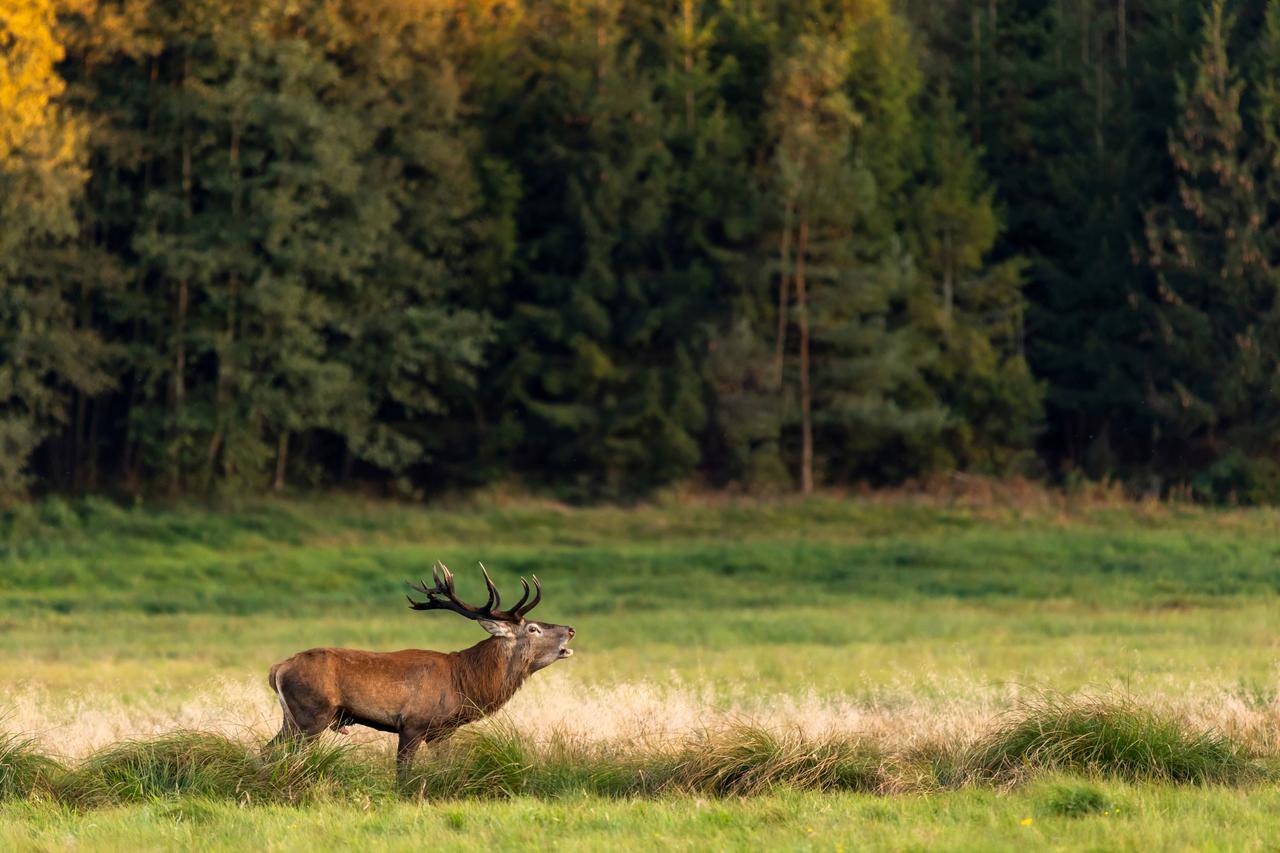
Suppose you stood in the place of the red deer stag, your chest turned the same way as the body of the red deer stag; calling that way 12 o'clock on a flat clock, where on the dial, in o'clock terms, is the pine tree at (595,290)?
The pine tree is roughly at 9 o'clock from the red deer stag.

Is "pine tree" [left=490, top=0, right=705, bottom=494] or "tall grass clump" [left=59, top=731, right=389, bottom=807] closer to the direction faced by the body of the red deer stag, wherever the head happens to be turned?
the pine tree

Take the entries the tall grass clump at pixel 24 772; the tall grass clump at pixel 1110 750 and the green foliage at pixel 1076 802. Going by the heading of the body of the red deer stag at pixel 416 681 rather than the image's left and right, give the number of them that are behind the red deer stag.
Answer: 1

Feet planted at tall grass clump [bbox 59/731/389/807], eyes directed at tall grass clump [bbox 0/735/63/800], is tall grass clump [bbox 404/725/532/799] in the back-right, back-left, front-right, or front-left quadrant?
back-right

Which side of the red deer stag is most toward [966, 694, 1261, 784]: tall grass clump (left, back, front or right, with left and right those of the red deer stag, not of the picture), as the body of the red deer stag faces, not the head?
front

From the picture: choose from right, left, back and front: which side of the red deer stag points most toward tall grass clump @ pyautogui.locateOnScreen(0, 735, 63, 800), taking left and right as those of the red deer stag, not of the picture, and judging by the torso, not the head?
back

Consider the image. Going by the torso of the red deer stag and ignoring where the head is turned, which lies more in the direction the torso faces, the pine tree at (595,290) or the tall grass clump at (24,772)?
the pine tree

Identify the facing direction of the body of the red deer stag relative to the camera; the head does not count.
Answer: to the viewer's right
